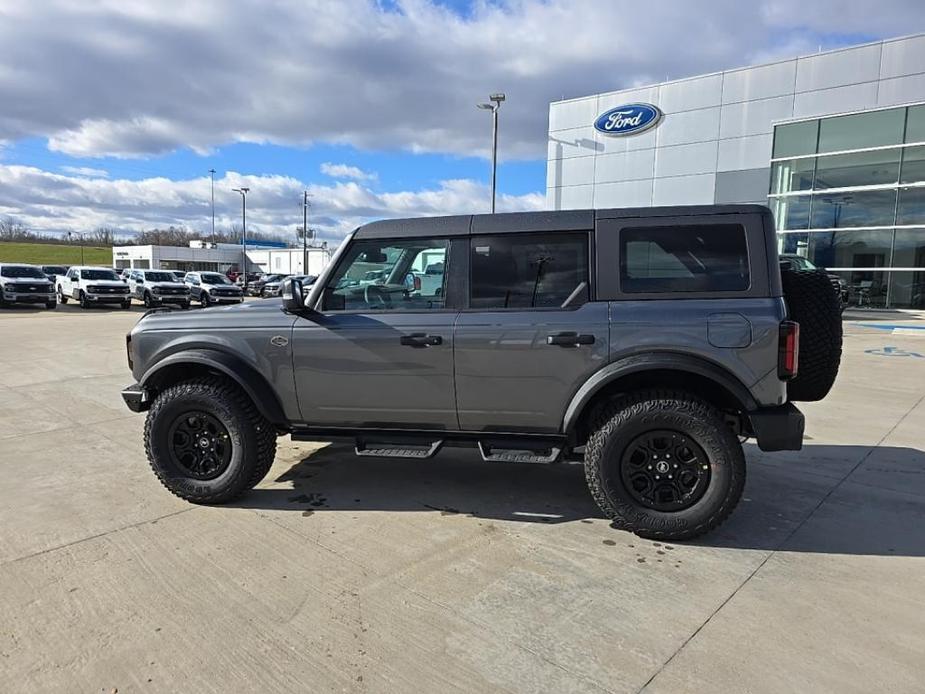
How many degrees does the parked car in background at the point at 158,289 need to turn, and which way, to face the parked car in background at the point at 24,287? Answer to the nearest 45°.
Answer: approximately 135° to its right

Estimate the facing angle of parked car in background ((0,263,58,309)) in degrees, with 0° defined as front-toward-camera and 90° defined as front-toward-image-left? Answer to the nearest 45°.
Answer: approximately 315°

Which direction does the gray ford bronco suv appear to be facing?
to the viewer's left

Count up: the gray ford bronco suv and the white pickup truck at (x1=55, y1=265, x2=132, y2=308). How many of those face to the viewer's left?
1

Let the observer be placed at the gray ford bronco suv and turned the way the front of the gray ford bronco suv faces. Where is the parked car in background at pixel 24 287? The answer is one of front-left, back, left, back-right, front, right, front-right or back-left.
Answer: front-right

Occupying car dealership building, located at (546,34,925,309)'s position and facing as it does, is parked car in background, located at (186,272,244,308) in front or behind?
in front

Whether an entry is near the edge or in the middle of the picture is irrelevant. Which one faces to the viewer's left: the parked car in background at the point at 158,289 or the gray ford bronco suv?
the gray ford bronco suv

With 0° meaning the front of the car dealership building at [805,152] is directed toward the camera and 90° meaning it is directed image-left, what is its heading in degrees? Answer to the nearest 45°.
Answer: approximately 45°

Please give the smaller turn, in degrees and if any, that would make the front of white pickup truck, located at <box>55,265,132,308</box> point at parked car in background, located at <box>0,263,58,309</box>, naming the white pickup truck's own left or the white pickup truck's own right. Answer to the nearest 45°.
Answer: approximately 135° to the white pickup truck's own right

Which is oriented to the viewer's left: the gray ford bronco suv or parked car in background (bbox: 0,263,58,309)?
the gray ford bronco suv

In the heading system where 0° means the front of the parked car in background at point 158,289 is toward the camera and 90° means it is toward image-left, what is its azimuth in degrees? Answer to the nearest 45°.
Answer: approximately 315°

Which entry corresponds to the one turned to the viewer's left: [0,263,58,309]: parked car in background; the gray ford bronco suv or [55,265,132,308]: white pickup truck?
the gray ford bronco suv
